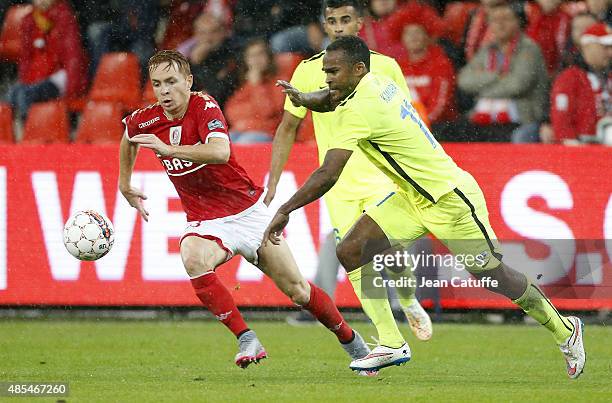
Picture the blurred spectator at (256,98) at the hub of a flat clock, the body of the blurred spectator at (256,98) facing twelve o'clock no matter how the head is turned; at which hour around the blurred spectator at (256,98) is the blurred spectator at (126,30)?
the blurred spectator at (126,30) is roughly at 4 o'clock from the blurred spectator at (256,98).

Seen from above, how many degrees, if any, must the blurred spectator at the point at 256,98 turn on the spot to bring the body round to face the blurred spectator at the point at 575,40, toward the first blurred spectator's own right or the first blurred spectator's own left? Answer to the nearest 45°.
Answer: approximately 90° to the first blurred spectator's own left

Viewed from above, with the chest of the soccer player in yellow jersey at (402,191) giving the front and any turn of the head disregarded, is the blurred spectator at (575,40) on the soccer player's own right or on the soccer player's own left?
on the soccer player's own right

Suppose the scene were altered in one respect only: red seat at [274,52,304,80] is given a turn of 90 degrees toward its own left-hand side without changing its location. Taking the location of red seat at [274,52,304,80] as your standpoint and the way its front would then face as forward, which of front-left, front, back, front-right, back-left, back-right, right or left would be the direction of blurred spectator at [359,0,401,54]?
front

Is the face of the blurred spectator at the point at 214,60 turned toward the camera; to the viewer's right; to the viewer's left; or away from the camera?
toward the camera

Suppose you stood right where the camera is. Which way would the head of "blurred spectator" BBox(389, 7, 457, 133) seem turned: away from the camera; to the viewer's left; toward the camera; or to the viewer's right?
toward the camera

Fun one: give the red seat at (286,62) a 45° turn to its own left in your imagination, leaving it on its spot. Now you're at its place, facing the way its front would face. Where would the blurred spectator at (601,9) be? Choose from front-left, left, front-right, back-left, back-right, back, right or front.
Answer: front-left

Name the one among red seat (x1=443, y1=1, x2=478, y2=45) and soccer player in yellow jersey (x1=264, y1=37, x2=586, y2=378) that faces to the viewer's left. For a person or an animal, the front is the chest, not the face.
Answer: the soccer player in yellow jersey

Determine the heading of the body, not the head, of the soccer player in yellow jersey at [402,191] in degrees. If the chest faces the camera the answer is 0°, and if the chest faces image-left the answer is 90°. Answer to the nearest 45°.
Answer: approximately 90°

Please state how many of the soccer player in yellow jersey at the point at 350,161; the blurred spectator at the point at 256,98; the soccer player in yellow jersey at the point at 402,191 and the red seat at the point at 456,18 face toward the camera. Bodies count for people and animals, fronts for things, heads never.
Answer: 3

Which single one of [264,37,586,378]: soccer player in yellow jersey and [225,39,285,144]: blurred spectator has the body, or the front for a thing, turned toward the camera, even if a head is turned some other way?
the blurred spectator

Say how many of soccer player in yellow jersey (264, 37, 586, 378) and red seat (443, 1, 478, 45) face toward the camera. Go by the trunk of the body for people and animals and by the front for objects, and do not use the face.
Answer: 1

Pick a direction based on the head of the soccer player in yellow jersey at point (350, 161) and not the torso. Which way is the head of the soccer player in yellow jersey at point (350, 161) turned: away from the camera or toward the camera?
toward the camera

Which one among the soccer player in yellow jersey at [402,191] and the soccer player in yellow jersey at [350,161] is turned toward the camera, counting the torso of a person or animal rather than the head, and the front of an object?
the soccer player in yellow jersey at [350,161]

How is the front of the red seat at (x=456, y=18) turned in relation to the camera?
facing the viewer

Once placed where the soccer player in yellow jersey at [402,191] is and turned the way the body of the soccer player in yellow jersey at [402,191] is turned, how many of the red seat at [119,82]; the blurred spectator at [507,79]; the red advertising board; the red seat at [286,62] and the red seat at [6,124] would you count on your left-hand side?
0

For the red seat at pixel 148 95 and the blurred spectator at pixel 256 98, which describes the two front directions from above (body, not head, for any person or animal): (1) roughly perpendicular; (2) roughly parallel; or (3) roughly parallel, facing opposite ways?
roughly parallel

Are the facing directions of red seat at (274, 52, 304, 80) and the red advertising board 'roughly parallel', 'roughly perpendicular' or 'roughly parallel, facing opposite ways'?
roughly parallel

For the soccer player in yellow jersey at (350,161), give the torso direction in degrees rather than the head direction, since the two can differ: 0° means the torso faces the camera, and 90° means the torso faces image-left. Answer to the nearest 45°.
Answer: approximately 0°

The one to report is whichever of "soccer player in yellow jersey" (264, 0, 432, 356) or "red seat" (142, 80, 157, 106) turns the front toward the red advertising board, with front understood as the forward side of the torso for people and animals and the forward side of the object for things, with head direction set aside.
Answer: the red seat
